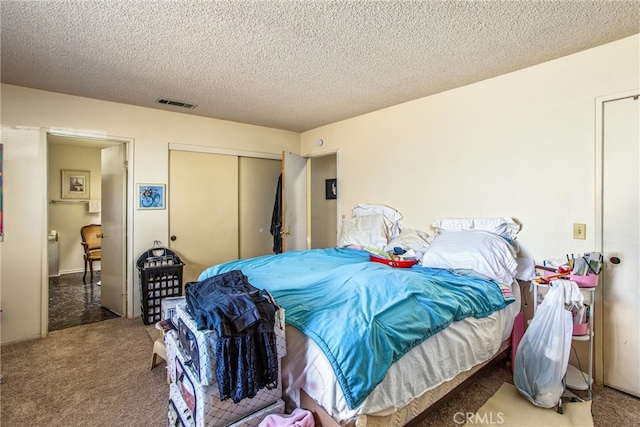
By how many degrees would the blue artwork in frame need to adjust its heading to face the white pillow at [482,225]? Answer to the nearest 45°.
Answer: approximately 45° to its left

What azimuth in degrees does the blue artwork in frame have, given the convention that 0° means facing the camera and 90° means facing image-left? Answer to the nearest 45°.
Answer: approximately 0°

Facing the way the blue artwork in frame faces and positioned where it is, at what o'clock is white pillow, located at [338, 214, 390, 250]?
The white pillow is roughly at 10 o'clock from the blue artwork in frame.

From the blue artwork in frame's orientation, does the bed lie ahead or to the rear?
ahead

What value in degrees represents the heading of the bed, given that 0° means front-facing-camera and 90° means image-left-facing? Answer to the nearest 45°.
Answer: approximately 45°

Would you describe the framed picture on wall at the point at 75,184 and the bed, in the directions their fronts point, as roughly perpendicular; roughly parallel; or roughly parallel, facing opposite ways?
roughly perpendicular

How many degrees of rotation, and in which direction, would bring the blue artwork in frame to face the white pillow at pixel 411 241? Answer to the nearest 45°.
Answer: approximately 45° to its left

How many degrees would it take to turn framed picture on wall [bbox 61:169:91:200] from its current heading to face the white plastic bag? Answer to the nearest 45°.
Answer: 0° — it already faces it

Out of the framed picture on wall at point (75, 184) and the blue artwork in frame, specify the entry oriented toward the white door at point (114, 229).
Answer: the framed picture on wall

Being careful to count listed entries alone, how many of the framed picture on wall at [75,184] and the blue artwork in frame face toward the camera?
2

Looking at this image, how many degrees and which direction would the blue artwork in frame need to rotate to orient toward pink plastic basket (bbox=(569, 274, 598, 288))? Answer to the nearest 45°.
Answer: approximately 45° to its left

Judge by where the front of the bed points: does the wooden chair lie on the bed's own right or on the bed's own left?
on the bed's own right

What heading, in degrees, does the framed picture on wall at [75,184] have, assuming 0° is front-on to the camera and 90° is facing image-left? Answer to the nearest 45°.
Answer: approximately 0°
